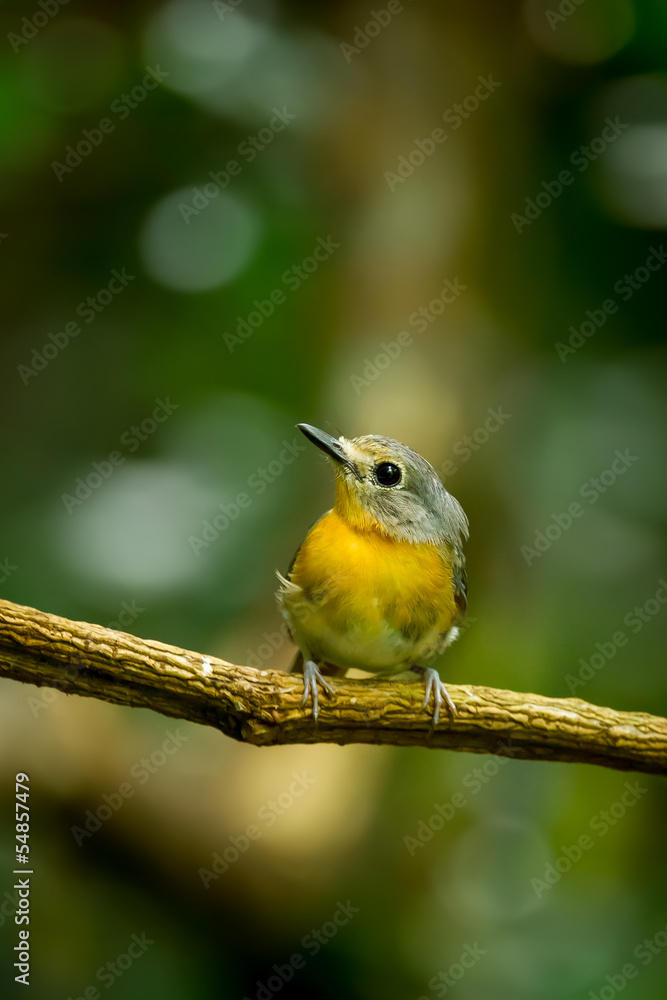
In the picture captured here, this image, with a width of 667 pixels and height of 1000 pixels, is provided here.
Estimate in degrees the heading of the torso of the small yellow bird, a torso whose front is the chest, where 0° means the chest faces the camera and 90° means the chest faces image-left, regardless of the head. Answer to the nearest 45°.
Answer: approximately 0°
